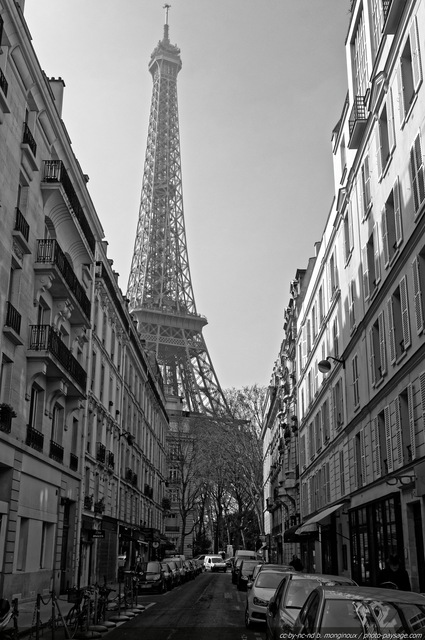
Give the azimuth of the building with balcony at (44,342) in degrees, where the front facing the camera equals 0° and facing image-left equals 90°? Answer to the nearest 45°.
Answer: approximately 270°

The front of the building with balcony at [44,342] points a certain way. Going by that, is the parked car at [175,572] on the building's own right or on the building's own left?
on the building's own left

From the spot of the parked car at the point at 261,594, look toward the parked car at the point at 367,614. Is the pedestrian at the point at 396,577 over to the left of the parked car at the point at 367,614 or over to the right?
left

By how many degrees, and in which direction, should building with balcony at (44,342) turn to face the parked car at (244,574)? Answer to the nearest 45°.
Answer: approximately 45° to its left

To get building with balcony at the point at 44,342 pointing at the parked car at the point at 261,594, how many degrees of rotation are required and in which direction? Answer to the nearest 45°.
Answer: approximately 45° to its right

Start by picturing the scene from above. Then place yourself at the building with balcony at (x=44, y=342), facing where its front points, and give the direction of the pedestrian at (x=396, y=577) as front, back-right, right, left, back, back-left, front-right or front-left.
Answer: front-right

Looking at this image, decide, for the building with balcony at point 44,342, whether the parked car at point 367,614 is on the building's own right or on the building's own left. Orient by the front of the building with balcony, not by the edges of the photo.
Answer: on the building's own right

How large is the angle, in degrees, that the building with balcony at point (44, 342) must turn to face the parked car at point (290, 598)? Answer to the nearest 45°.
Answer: approximately 90° to its right

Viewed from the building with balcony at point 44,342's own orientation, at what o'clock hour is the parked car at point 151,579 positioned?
The parked car is roughly at 10 o'clock from the building with balcony.
